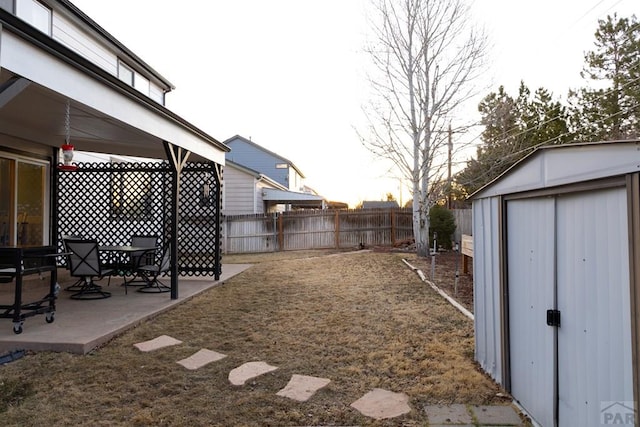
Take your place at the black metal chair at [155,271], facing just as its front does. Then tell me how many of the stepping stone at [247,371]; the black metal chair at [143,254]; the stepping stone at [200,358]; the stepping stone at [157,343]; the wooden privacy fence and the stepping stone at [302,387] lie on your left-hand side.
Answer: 4

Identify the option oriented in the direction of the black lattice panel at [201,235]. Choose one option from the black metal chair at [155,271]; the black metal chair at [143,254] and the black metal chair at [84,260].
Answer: the black metal chair at [84,260]

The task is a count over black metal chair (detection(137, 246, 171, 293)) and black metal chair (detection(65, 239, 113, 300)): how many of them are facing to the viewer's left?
1

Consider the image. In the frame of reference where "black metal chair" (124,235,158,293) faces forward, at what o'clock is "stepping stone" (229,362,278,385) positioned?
The stepping stone is roughly at 10 o'clock from the black metal chair.

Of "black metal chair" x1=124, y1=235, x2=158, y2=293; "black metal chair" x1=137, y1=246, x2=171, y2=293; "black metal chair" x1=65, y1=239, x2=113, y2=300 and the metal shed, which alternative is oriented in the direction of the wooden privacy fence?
"black metal chair" x1=65, y1=239, x2=113, y2=300

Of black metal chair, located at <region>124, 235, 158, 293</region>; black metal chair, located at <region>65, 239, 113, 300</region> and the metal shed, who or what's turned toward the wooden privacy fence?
black metal chair, located at <region>65, 239, 113, 300</region>

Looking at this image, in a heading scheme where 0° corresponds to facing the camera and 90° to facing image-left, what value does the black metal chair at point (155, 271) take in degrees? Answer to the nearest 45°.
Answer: approximately 90°

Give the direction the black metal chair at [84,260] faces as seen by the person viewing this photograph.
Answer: facing away from the viewer and to the right of the viewer

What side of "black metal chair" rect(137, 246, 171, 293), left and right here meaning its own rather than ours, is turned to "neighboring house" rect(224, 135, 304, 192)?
right
